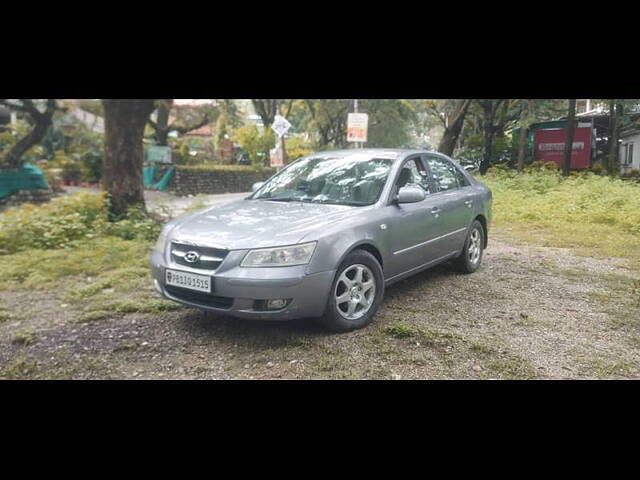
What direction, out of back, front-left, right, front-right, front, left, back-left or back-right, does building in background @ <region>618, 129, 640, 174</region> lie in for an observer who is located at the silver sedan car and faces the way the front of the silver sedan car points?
back

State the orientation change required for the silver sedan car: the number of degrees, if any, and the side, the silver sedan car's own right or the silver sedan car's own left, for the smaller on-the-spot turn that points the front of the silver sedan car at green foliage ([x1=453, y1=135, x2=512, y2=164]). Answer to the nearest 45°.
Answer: approximately 135° to the silver sedan car's own right

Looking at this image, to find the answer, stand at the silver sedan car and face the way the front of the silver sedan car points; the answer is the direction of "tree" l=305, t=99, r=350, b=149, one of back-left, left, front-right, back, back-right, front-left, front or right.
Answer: back-right

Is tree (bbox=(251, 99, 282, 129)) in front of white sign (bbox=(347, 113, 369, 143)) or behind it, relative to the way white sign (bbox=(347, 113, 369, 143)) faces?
behind

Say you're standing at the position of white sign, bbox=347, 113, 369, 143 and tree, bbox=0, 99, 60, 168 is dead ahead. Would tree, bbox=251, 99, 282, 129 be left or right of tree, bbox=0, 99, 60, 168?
right

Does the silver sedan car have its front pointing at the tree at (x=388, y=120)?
no

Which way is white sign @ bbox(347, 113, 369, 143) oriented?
toward the camera

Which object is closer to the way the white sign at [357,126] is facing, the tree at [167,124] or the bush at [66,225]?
the bush

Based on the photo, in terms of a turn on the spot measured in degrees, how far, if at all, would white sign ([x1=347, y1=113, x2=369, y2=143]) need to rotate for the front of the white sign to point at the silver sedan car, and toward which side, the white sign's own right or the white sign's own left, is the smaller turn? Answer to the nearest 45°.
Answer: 0° — it already faces it

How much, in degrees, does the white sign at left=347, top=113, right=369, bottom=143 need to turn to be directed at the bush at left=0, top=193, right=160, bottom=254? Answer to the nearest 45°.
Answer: approximately 45° to its right

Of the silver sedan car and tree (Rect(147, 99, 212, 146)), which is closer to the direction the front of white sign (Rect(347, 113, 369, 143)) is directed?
the silver sedan car

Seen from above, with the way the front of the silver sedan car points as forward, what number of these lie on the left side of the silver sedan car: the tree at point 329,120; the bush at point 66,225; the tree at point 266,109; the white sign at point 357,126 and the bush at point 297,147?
0

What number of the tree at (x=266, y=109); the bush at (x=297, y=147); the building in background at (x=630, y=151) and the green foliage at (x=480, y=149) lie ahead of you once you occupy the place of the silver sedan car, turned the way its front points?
0

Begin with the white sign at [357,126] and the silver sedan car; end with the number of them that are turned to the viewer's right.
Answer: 0

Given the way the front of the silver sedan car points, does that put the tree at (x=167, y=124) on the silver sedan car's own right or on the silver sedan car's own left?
on the silver sedan car's own right

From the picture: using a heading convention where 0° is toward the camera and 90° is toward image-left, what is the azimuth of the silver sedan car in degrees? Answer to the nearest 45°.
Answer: approximately 45°

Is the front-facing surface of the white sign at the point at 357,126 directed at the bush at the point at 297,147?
no

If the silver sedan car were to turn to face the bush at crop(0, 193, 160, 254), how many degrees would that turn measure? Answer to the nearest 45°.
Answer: approximately 90° to its right
